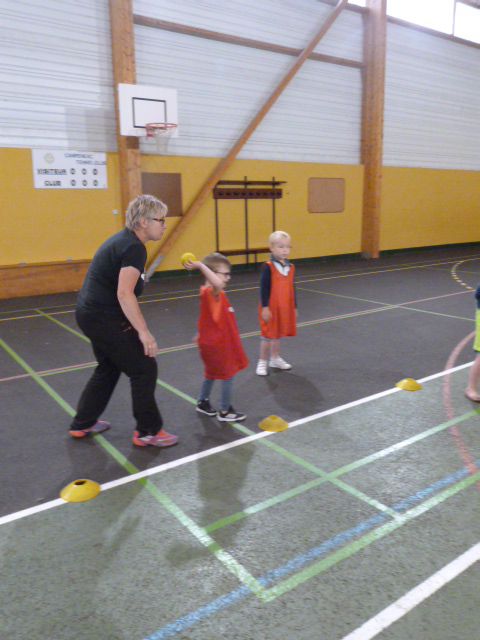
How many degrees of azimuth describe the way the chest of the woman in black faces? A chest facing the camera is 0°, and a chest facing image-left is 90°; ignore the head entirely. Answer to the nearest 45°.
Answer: approximately 270°

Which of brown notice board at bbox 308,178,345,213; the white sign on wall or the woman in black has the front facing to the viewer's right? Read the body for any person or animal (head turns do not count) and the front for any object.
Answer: the woman in black

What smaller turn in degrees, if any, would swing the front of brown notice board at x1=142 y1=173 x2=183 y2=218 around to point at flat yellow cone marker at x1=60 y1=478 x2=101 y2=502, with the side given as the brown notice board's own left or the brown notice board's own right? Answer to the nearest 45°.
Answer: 0° — it already faces it

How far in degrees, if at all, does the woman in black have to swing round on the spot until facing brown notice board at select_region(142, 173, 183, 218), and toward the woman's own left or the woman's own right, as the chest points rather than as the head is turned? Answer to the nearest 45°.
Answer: approximately 90° to the woman's own left

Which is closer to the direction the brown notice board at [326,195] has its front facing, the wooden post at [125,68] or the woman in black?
the woman in black

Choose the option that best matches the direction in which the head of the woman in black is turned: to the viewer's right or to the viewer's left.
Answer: to the viewer's right
